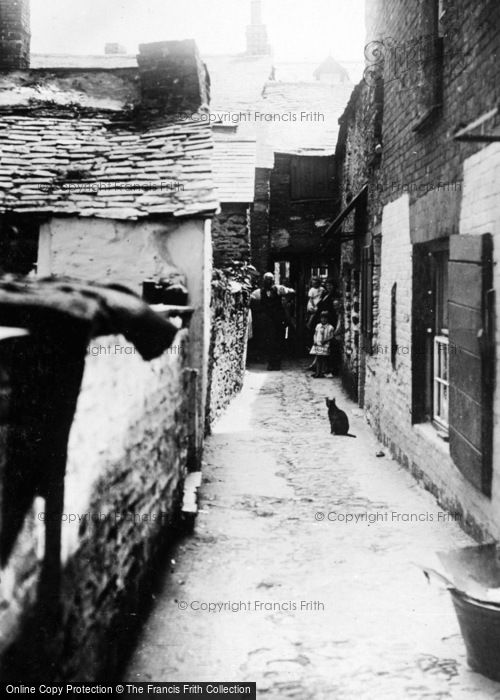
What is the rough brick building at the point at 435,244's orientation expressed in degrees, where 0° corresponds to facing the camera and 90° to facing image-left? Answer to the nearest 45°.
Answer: approximately 90°

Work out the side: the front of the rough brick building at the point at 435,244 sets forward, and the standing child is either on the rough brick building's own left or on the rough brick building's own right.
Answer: on the rough brick building's own right

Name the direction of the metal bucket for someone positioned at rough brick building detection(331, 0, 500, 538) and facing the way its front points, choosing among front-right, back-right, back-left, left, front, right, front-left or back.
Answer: left
